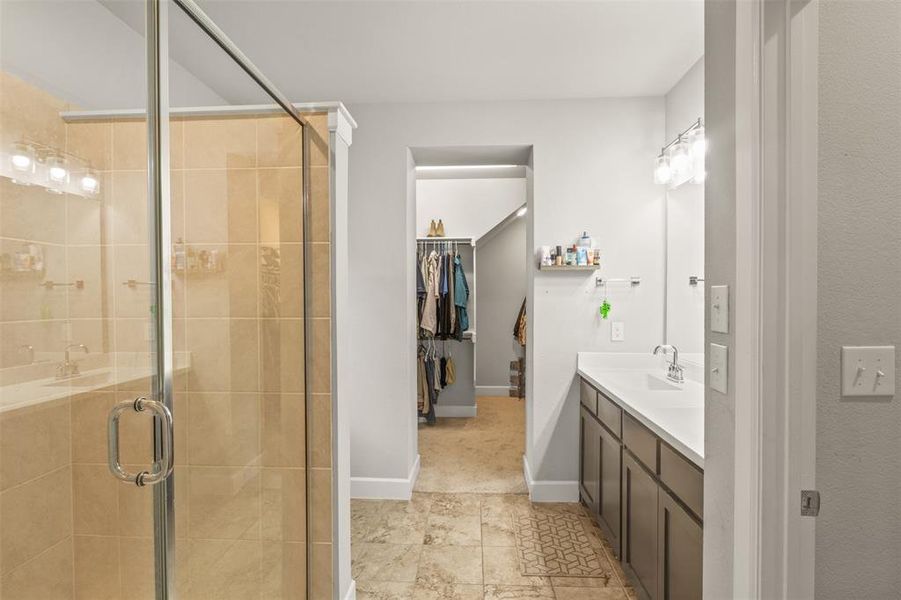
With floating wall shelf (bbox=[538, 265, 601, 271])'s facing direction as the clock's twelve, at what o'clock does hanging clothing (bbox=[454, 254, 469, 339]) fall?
The hanging clothing is roughly at 5 o'clock from the floating wall shelf.

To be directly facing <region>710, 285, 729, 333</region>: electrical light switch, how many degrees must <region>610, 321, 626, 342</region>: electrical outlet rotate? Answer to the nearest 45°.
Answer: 0° — it already faces it

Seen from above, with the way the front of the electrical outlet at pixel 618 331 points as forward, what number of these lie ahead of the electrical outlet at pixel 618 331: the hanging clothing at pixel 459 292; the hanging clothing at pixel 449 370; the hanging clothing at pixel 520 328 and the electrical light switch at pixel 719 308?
1

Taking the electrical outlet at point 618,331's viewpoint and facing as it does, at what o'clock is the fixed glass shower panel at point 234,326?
The fixed glass shower panel is roughly at 1 o'clock from the electrical outlet.

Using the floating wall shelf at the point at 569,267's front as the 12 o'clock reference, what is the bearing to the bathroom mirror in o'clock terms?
The bathroom mirror is roughly at 9 o'clock from the floating wall shelf.

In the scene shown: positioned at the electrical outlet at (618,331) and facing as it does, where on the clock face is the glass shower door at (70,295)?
The glass shower door is roughly at 1 o'clock from the electrical outlet.

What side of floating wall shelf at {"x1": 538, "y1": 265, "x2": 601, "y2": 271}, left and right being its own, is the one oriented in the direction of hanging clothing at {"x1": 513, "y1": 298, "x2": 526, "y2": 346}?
back

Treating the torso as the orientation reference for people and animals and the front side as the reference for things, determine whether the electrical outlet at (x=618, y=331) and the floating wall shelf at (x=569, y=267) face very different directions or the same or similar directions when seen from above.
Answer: same or similar directions

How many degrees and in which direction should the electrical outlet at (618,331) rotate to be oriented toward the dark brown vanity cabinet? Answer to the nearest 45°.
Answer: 0° — it already faces it

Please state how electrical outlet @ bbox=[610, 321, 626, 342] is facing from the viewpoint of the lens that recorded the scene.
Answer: facing the viewer

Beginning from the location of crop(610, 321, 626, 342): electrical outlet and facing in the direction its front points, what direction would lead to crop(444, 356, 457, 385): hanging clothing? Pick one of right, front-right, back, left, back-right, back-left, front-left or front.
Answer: back-right

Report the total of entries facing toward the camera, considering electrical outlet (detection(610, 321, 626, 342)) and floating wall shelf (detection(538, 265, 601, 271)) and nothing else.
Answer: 2

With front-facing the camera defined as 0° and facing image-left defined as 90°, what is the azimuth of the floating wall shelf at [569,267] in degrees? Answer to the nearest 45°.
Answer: approximately 0°
